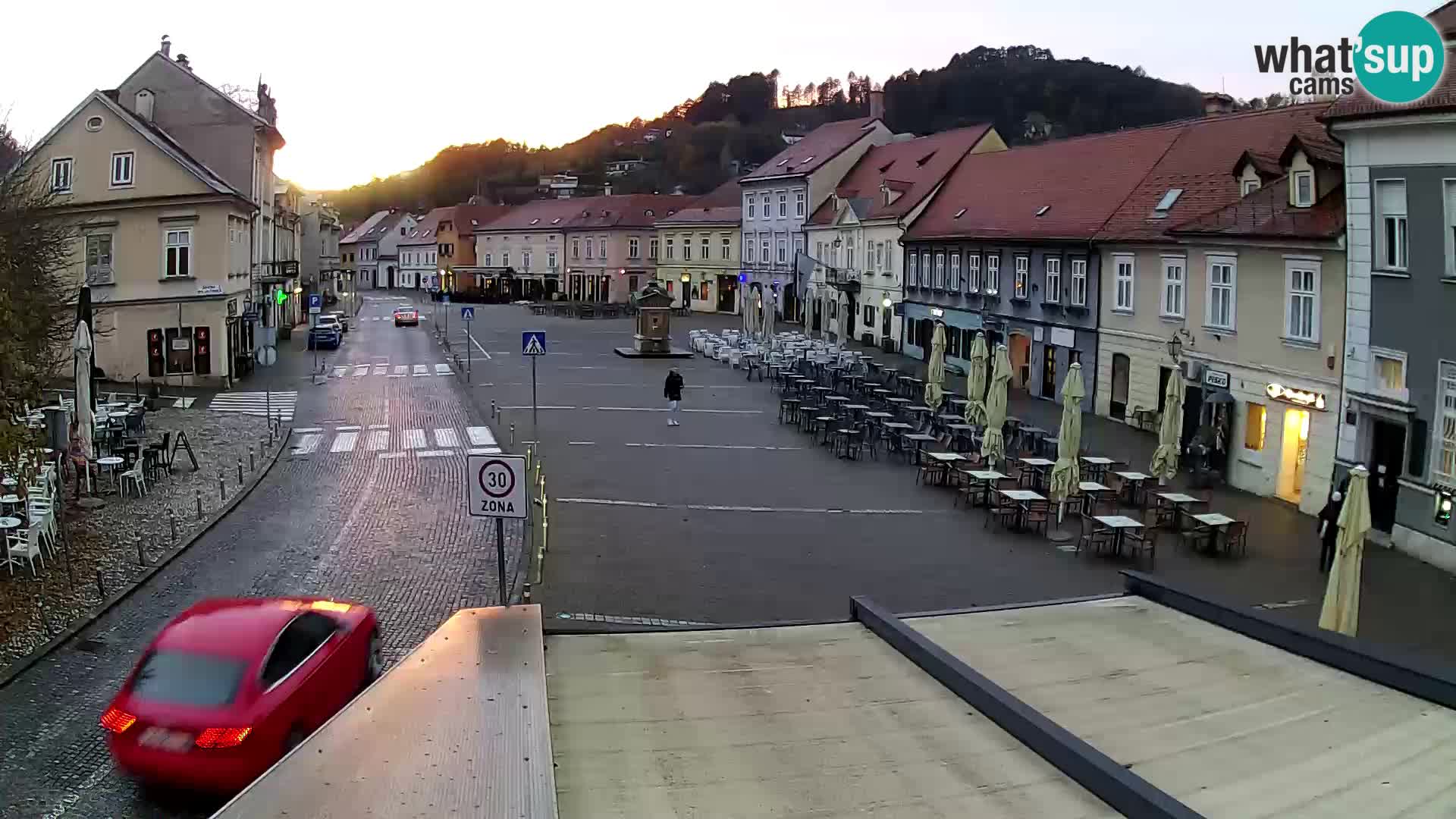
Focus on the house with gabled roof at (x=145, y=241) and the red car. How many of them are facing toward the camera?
1

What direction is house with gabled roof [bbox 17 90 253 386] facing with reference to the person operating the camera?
facing the viewer

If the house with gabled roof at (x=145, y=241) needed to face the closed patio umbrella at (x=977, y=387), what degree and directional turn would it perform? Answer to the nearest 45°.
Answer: approximately 45° to its left

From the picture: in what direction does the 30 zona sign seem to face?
toward the camera

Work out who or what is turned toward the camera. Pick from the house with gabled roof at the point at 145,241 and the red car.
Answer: the house with gabled roof

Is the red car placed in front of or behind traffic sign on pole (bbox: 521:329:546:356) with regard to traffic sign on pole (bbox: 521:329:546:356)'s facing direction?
in front

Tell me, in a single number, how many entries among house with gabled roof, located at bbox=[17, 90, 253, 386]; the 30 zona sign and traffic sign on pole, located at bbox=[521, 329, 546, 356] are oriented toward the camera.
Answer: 3

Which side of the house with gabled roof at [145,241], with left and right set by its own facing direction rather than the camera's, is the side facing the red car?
front

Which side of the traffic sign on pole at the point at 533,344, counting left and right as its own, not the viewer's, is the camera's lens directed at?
front

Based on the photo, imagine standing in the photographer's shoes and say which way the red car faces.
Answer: facing away from the viewer and to the right of the viewer

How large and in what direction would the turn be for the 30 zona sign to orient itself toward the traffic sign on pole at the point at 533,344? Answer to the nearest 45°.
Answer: approximately 180°

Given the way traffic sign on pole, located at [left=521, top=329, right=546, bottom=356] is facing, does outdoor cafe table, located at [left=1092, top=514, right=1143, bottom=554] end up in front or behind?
in front

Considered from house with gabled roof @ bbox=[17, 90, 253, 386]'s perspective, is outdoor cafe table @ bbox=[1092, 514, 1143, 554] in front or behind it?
in front
